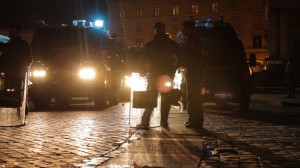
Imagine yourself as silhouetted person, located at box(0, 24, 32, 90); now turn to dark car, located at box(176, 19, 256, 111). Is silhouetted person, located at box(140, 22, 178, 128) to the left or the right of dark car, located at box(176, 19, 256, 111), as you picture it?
right

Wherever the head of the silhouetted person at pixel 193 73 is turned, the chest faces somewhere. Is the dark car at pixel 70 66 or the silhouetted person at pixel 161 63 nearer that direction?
the silhouetted person

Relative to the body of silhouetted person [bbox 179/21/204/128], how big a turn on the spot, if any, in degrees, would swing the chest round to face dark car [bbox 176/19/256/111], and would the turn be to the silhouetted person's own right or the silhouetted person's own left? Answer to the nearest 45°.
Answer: approximately 90° to the silhouetted person's own right

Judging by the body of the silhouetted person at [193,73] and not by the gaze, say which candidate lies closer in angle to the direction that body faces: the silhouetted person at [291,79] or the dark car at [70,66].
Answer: the dark car

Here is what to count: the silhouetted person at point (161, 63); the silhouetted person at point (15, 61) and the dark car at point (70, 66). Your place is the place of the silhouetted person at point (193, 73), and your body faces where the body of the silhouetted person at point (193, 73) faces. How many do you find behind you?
0

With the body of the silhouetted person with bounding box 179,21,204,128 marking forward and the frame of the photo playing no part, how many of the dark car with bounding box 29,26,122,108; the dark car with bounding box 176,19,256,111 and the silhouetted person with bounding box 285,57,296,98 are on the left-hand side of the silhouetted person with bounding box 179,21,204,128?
0

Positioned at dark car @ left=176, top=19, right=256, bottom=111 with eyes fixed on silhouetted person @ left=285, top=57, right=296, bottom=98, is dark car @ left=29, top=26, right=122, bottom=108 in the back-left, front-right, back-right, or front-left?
back-left

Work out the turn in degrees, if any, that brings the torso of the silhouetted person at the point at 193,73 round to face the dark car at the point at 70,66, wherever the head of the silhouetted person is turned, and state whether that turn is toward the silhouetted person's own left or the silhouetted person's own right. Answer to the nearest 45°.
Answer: approximately 45° to the silhouetted person's own right

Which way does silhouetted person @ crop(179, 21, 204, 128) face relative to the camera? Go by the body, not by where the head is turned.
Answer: to the viewer's left

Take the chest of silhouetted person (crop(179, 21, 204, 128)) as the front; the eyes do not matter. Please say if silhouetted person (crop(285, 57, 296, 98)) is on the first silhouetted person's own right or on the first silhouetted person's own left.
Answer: on the first silhouetted person's own right

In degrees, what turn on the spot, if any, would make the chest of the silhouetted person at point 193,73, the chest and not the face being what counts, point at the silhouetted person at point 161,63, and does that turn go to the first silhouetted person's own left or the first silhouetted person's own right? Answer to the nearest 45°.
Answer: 0° — they already face them

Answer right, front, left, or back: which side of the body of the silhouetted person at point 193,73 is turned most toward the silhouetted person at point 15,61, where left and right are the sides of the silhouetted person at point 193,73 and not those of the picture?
front
